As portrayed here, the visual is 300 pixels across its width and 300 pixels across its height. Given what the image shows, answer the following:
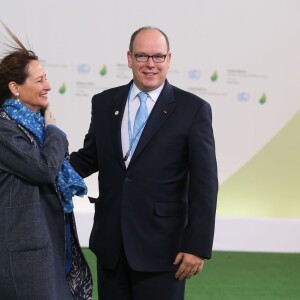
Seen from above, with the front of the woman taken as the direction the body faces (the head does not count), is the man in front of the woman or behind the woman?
in front

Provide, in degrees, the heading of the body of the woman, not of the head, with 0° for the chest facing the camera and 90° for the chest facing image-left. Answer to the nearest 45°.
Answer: approximately 270°

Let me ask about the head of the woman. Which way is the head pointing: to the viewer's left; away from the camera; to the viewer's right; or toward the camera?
to the viewer's right
